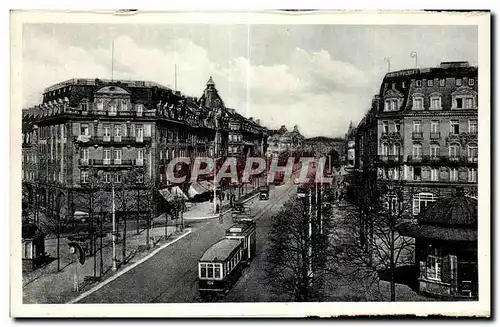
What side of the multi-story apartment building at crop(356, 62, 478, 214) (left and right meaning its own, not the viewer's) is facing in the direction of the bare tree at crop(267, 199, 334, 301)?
front

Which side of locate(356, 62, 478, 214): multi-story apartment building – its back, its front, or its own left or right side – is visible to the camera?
front

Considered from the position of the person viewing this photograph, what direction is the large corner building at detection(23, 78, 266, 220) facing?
facing the viewer

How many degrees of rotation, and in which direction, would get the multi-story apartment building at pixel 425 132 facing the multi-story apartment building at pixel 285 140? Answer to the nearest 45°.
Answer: approximately 90° to its right

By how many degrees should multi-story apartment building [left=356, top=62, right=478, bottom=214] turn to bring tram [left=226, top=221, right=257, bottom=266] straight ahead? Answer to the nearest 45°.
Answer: approximately 90° to its right

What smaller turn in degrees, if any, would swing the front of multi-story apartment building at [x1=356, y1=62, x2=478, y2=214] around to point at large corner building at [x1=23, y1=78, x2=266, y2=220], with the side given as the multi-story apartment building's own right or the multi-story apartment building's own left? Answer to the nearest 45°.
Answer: approximately 90° to the multi-story apartment building's own right
